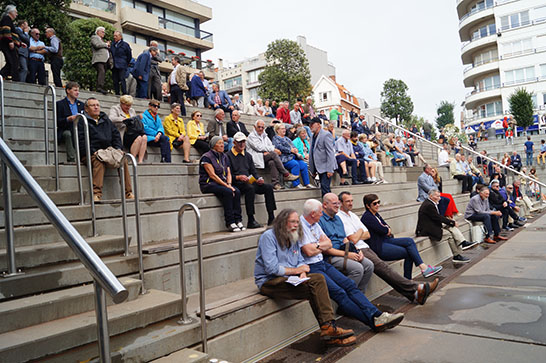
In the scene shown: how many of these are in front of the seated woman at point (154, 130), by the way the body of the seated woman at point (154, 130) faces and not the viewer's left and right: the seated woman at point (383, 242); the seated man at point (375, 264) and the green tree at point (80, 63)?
2

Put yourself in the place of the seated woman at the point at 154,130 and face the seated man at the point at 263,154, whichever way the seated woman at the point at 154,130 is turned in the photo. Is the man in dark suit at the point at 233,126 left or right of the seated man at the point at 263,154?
left

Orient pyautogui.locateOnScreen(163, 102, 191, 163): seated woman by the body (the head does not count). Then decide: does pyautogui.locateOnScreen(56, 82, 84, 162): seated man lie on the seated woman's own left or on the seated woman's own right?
on the seated woman's own right

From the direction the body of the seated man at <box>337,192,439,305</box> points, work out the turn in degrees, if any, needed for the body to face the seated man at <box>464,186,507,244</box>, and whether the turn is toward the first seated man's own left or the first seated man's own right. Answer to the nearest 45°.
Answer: approximately 90° to the first seated man's own left

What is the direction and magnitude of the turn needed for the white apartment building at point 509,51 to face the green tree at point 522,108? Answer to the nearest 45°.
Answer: approximately 45° to its left

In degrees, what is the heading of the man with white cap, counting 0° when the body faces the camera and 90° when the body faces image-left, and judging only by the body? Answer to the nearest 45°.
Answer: approximately 315°

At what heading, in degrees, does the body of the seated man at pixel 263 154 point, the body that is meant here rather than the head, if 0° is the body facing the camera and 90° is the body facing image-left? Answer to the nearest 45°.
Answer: approximately 315°

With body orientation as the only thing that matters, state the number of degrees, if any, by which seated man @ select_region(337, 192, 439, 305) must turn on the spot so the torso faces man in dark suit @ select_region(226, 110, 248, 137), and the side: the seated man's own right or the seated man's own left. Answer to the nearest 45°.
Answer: approximately 180°
